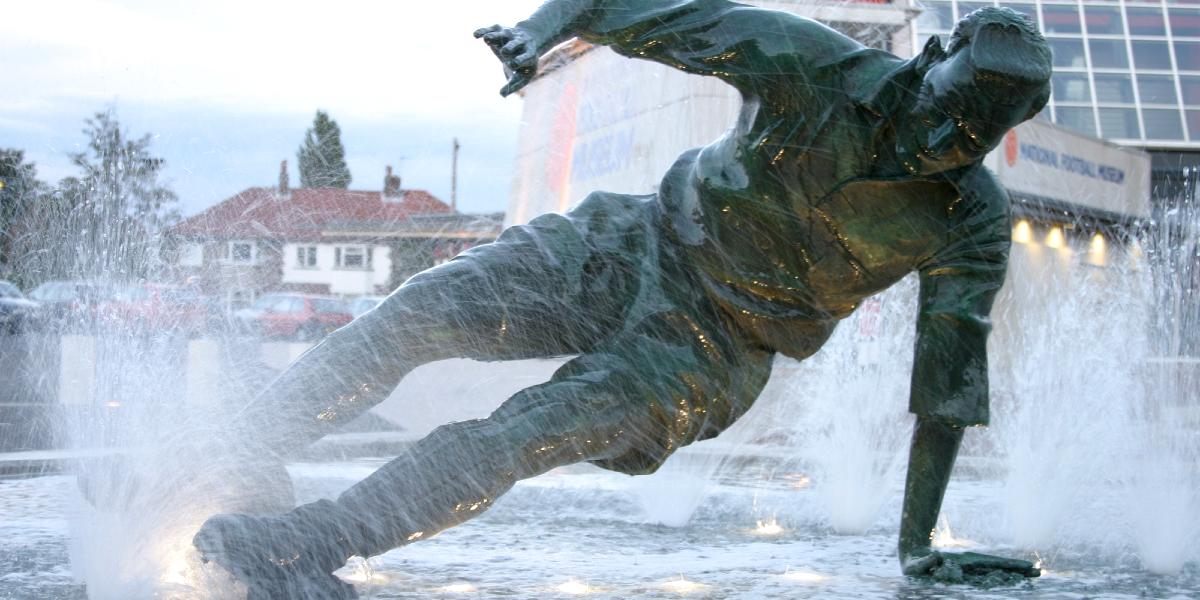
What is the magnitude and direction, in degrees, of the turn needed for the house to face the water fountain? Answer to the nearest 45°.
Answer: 0° — it already faces it

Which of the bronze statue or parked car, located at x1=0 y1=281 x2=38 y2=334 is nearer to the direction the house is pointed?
the bronze statue

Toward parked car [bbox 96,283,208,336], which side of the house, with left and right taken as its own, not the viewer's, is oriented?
front

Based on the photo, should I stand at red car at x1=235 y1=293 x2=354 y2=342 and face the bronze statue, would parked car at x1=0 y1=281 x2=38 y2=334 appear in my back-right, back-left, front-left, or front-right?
back-right

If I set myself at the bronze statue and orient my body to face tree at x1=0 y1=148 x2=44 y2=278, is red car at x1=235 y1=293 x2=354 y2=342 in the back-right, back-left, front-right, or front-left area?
front-right

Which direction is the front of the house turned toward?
toward the camera

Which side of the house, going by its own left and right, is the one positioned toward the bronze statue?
front
